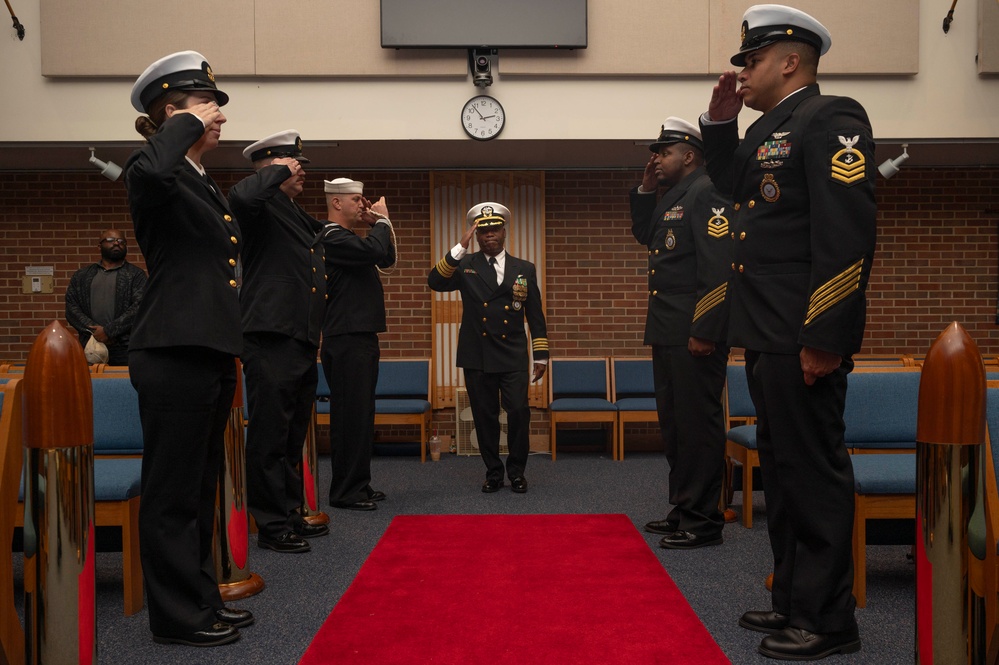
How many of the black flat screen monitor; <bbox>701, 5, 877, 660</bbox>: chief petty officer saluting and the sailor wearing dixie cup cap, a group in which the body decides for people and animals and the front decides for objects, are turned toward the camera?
1

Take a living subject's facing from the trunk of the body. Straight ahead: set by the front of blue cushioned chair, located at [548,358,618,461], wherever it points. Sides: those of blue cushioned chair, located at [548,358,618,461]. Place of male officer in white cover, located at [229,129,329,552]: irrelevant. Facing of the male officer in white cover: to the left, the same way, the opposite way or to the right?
to the left

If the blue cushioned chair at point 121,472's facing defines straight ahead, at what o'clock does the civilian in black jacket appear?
The civilian in black jacket is roughly at 6 o'clock from the blue cushioned chair.

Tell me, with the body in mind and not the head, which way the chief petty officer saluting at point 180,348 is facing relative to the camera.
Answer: to the viewer's right

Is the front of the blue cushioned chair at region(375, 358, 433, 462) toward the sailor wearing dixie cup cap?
yes

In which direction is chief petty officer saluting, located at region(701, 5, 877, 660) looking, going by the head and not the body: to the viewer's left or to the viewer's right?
to the viewer's left

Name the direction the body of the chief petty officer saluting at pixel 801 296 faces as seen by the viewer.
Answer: to the viewer's left

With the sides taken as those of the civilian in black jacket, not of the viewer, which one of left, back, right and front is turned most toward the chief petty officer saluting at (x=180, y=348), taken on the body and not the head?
front

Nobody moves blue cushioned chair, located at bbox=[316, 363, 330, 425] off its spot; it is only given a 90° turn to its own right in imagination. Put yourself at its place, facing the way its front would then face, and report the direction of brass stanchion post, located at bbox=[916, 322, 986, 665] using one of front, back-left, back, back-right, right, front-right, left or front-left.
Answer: left

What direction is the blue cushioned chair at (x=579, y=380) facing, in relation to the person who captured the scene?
facing the viewer

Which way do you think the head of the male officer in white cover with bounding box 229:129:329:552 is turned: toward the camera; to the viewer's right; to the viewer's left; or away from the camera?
to the viewer's right

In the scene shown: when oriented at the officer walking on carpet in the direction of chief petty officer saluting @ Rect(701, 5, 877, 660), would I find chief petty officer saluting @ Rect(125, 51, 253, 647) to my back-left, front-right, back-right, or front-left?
front-right

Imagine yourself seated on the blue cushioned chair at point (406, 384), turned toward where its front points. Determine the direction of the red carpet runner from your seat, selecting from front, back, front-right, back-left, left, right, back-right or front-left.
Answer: front

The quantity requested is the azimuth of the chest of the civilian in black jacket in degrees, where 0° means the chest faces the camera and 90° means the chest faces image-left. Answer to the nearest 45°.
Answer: approximately 0°
